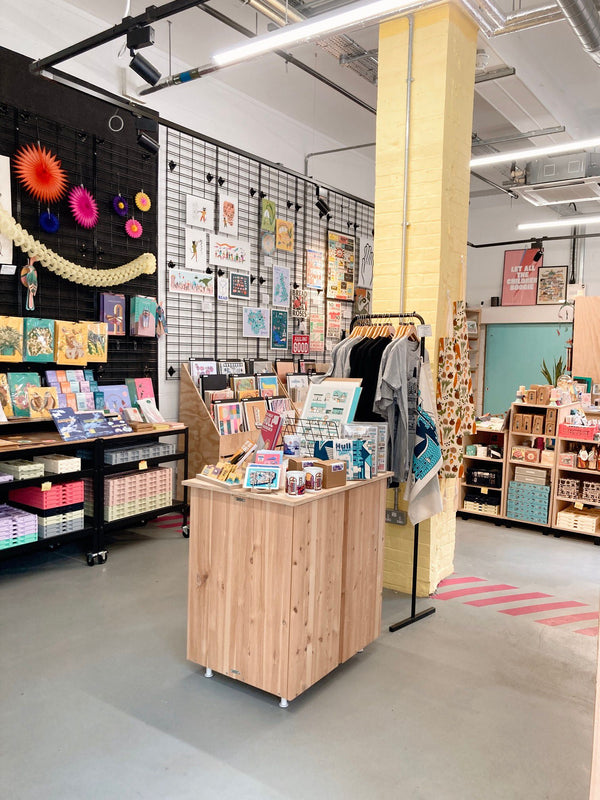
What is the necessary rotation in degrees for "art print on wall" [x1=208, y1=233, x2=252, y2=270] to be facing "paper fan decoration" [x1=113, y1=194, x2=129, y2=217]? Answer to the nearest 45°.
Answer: approximately 90° to its right

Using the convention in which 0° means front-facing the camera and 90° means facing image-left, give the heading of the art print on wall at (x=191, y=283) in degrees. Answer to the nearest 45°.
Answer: approximately 315°

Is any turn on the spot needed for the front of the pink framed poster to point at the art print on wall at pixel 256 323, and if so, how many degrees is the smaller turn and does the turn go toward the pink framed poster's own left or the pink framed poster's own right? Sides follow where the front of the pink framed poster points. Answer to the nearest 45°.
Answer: approximately 45° to the pink framed poster's own right

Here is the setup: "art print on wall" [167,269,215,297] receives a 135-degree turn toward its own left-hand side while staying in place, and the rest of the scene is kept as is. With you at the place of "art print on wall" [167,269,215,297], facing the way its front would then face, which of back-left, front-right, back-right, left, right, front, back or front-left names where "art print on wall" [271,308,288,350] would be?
front-right

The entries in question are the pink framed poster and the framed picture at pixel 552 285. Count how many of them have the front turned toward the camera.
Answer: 2

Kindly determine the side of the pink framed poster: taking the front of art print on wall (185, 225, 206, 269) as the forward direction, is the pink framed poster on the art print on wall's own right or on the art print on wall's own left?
on the art print on wall's own left

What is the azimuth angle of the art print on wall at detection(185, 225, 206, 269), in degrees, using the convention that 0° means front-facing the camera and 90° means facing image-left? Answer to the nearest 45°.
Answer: approximately 315°

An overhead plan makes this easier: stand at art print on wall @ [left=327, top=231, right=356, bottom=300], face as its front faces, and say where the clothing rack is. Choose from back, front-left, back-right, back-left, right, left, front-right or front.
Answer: front-right

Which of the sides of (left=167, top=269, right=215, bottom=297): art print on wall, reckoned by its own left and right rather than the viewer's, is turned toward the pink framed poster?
left

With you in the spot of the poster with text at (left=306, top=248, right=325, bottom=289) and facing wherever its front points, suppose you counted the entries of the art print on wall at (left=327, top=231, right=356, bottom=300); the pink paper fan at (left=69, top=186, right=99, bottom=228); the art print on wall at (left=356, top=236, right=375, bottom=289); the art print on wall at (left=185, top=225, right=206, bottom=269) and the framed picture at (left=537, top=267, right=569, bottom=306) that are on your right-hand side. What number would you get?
2
